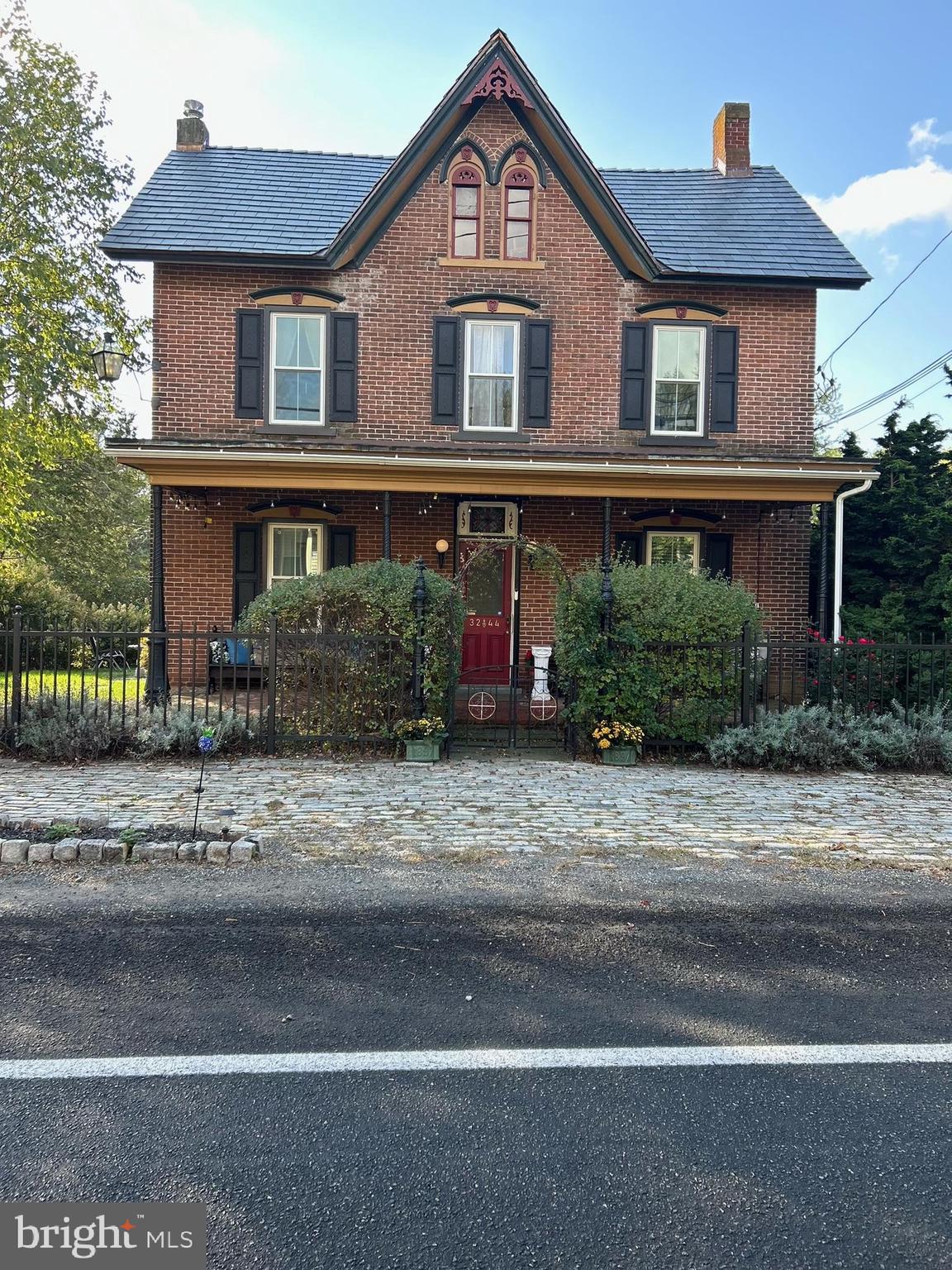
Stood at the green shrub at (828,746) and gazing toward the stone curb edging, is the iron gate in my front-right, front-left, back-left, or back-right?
front-right

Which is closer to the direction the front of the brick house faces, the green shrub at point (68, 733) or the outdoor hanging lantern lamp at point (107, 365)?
the green shrub

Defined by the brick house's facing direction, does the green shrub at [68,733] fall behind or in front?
in front

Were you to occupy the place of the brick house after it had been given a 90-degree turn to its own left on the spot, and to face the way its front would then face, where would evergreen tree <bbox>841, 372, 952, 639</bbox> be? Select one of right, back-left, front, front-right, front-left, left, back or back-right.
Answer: front

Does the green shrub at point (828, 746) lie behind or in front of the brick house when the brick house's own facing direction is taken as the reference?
in front

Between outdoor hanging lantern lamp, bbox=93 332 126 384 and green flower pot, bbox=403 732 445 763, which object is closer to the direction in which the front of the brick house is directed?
the green flower pot

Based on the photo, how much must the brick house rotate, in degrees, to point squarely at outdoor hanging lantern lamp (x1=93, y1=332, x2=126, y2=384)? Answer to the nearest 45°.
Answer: approximately 90° to its right

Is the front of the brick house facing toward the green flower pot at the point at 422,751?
yes

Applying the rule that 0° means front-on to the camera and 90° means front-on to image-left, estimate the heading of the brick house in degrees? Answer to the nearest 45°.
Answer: approximately 0°

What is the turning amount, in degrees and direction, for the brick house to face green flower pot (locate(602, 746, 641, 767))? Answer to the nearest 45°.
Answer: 0° — it already faces it
